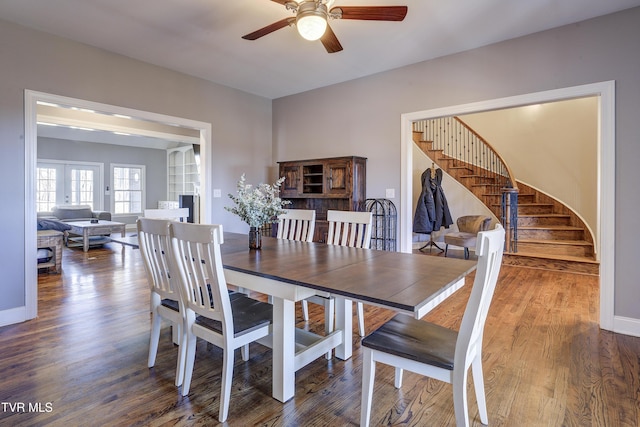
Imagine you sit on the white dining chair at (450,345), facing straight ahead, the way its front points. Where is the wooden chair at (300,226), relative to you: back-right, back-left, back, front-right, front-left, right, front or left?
front

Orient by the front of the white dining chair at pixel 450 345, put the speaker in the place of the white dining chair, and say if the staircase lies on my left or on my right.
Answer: on my right

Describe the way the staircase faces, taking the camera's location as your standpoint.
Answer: facing the viewer

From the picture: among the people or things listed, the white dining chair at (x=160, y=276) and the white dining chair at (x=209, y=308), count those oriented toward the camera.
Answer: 0

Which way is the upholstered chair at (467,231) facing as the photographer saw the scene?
facing the viewer and to the left of the viewer

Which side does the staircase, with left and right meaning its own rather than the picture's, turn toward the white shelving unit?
right

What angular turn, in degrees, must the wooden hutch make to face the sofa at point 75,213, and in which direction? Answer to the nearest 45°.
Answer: approximately 90° to its right

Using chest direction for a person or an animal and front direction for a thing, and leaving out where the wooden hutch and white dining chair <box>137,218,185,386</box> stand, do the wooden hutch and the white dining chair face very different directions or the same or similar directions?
very different directions

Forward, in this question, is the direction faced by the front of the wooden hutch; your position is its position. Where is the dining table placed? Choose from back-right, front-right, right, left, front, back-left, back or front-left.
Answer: front-left

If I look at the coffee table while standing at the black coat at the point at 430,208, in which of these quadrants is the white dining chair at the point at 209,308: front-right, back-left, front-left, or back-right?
front-left

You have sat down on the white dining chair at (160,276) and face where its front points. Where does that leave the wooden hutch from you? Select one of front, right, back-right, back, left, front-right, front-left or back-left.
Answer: front

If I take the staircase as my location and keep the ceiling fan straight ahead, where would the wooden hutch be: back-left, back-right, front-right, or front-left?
front-right

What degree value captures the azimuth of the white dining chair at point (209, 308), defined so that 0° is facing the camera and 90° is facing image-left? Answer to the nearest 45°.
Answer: approximately 225°

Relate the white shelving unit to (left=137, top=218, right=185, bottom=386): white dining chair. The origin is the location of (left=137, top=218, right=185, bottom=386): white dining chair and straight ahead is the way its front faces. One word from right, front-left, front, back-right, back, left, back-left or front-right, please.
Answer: front-left

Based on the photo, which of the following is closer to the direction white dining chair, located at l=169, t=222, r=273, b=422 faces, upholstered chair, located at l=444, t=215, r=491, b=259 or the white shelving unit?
the upholstered chair

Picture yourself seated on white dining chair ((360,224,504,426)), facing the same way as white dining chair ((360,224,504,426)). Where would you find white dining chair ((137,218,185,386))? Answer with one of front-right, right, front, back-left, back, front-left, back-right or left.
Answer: front-left

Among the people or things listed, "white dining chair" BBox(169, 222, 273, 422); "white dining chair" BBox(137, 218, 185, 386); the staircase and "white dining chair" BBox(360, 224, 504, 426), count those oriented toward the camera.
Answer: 1

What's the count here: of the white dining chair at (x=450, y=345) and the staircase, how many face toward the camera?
1

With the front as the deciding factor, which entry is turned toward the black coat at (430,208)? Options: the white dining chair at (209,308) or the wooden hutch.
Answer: the white dining chair
